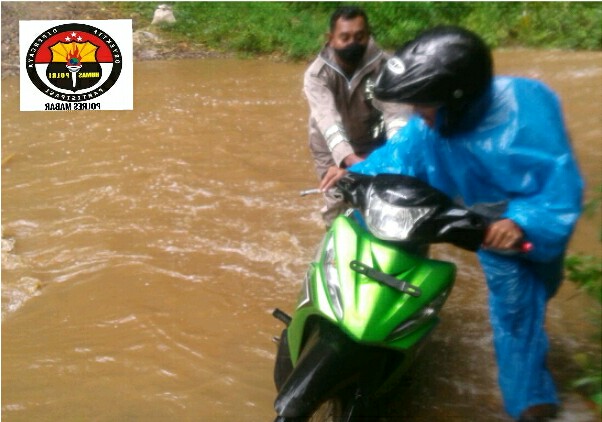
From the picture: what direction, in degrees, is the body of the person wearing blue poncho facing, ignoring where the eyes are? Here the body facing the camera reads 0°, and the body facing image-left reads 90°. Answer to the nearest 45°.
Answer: approximately 45°

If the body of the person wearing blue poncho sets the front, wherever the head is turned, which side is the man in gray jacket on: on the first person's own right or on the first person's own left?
on the first person's own right

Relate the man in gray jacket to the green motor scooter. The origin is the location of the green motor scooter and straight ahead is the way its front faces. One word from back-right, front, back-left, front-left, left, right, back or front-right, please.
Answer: back

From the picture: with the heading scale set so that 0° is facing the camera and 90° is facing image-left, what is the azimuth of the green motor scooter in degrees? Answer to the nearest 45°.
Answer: approximately 0°
